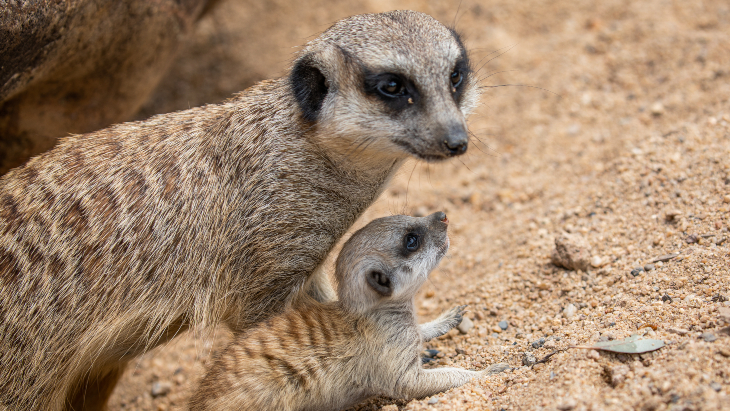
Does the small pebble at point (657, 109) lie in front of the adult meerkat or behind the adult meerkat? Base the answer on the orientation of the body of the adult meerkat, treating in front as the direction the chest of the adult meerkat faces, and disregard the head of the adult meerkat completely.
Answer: in front

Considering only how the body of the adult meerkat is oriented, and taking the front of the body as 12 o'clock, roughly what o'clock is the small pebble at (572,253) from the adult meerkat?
The small pebble is roughly at 12 o'clock from the adult meerkat.

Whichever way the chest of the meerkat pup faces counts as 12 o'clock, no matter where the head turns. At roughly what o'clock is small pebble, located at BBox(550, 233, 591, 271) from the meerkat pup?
The small pebble is roughly at 11 o'clock from the meerkat pup.

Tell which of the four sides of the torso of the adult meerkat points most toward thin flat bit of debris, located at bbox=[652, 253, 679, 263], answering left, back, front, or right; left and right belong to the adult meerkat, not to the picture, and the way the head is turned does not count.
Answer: front

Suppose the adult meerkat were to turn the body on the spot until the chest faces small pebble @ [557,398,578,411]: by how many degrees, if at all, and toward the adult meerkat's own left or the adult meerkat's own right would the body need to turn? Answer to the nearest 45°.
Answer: approximately 45° to the adult meerkat's own right

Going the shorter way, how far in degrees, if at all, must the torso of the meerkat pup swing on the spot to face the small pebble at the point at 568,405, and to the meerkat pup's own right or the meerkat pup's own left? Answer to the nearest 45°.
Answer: approximately 45° to the meerkat pup's own right

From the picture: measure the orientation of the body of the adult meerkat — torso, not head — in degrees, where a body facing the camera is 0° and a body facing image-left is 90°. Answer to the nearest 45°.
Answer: approximately 270°

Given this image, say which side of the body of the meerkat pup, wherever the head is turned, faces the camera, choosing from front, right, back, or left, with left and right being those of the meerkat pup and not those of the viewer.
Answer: right

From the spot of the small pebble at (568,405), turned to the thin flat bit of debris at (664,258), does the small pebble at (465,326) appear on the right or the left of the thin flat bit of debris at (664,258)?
left

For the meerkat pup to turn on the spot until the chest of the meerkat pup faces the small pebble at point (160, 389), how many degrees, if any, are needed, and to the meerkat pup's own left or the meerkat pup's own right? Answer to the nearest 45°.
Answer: approximately 135° to the meerkat pup's own left

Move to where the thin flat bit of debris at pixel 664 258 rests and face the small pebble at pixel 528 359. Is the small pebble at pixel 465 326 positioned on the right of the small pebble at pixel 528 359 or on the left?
right

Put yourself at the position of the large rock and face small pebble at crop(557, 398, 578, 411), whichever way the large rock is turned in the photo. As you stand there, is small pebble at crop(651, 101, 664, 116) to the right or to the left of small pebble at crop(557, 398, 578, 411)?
left

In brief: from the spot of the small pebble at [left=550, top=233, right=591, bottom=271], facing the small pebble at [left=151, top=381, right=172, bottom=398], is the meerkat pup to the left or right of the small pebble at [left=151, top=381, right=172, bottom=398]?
left
